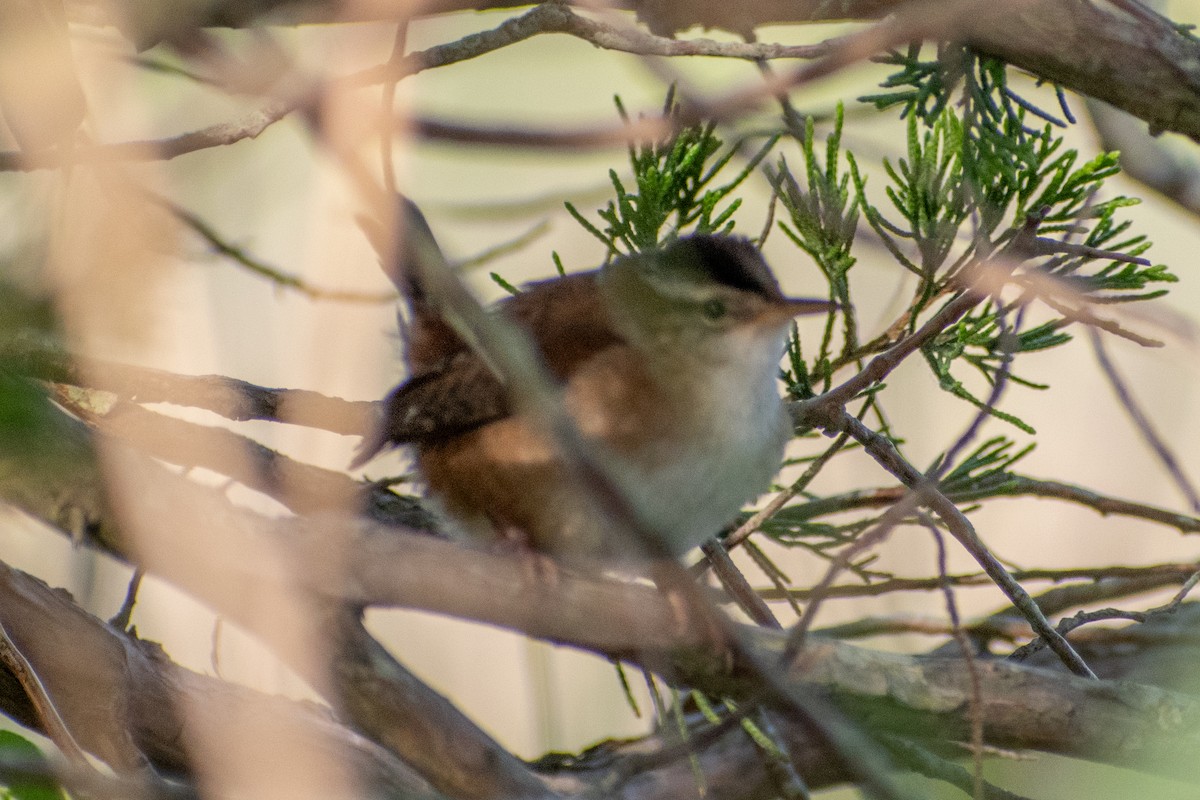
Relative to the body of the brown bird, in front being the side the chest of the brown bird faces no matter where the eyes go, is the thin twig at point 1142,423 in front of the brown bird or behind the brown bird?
in front

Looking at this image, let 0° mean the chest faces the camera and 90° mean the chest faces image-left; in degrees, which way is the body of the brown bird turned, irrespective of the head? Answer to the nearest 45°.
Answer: approximately 270°
